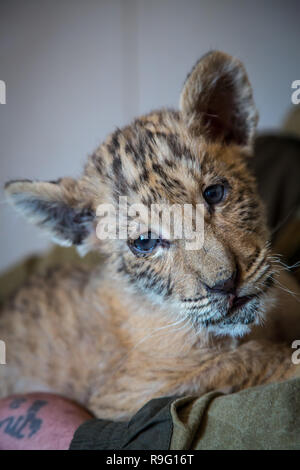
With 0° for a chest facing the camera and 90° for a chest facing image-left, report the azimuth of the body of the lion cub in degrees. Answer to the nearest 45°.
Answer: approximately 315°
